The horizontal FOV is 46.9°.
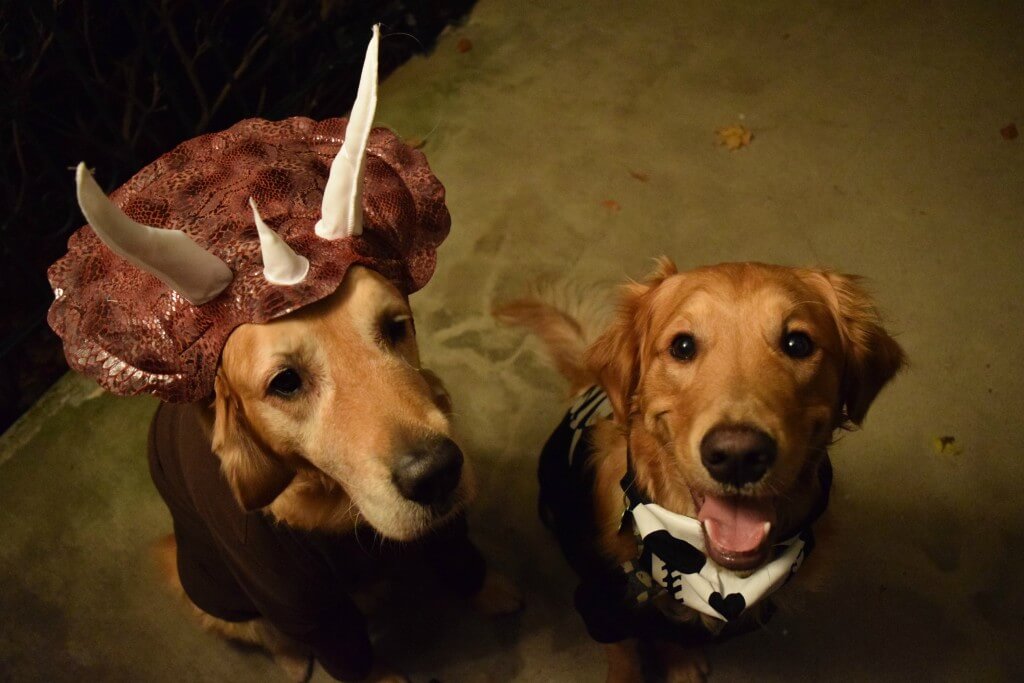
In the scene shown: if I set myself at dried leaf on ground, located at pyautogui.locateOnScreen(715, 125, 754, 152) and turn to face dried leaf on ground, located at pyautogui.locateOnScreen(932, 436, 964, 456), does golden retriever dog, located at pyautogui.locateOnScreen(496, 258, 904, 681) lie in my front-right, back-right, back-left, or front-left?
front-right

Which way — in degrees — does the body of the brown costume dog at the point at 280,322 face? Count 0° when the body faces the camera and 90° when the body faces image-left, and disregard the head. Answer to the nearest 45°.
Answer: approximately 315°

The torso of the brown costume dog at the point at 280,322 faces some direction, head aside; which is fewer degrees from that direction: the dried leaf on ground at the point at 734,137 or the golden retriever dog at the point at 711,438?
the golden retriever dog

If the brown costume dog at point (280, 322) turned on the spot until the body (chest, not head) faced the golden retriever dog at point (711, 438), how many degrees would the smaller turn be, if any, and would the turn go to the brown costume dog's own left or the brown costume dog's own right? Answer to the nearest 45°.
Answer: approximately 45° to the brown costume dog's own left

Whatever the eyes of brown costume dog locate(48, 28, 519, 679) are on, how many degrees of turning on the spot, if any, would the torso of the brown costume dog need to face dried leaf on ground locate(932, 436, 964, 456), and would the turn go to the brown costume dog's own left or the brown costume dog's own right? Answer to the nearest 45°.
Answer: approximately 45° to the brown costume dog's own left

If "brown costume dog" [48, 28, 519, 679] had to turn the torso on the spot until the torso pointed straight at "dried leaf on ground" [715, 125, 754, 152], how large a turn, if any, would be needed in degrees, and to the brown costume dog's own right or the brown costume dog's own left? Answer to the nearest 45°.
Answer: approximately 90° to the brown costume dog's own left

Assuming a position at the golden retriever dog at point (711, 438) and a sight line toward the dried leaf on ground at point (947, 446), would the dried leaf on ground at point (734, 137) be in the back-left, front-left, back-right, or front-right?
front-left

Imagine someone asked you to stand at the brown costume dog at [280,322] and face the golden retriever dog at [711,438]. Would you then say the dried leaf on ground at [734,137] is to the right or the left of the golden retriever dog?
left

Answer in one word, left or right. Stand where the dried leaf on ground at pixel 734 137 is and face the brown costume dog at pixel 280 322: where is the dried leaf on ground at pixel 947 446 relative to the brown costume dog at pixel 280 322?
left
